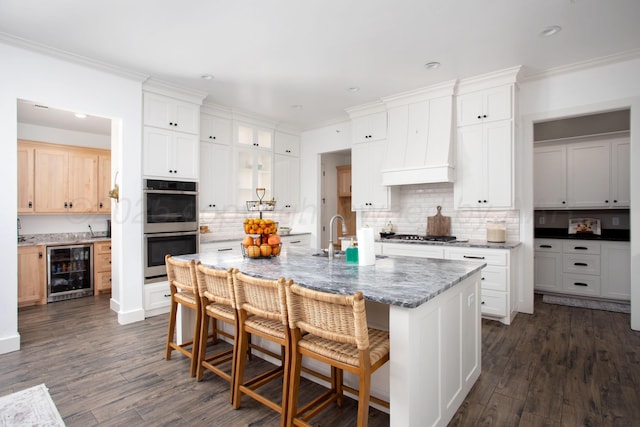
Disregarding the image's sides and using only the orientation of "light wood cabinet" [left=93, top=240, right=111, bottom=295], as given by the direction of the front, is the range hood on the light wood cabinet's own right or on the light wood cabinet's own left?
on the light wood cabinet's own left

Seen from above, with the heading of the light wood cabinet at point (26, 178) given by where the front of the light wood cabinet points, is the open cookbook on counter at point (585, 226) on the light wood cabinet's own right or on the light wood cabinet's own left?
on the light wood cabinet's own left

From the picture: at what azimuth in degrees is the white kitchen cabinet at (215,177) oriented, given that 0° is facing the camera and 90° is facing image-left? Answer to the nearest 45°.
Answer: approximately 315°

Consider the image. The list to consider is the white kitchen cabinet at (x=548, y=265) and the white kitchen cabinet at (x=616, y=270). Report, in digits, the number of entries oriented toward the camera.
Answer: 2

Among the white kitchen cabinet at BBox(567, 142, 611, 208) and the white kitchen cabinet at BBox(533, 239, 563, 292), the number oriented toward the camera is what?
2
